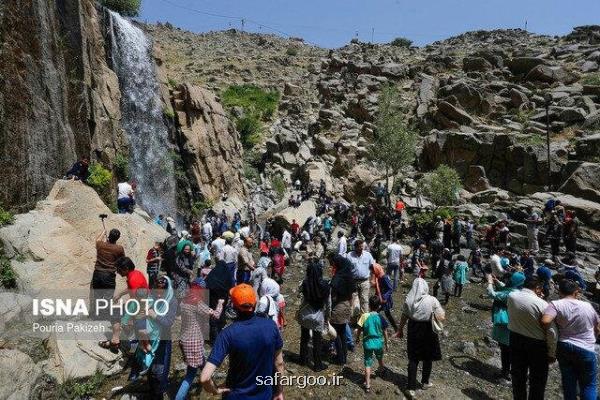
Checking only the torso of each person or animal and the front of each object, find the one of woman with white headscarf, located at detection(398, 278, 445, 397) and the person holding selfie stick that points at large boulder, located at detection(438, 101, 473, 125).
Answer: the woman with white headscarf

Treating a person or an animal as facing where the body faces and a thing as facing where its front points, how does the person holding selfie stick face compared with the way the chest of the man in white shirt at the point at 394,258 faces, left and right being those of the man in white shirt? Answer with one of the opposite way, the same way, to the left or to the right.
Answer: the same way

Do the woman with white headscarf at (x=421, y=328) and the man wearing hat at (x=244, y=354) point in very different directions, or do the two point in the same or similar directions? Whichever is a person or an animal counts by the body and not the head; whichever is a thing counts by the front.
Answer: same or similar directions

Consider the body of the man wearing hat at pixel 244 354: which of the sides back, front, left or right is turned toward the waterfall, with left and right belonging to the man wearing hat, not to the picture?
front

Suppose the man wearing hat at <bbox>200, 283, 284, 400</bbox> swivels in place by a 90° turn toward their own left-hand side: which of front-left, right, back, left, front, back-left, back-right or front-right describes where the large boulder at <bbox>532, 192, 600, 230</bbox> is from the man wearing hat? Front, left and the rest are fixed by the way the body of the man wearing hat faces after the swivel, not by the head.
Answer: back-right

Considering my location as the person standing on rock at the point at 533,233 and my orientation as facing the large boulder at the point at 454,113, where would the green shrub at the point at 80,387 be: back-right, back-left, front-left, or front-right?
back-left

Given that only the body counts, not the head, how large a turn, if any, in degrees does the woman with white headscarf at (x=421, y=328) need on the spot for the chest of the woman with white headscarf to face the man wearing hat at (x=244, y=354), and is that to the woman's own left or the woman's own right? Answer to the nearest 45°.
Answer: approximately 135° to the woman's own left

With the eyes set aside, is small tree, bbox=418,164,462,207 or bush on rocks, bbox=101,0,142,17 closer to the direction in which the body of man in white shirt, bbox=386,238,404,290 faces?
the small tree

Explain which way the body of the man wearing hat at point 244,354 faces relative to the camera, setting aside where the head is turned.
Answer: away from the camera

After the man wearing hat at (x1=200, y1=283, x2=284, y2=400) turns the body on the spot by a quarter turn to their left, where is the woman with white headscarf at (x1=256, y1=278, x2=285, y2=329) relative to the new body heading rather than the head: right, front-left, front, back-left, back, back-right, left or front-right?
right

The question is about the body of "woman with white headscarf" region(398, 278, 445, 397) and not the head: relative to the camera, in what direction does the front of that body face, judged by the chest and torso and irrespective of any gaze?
away from the camera

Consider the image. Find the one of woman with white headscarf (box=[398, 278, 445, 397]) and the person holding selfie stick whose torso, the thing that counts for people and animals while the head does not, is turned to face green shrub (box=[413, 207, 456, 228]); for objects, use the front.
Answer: the woman with white headscarf

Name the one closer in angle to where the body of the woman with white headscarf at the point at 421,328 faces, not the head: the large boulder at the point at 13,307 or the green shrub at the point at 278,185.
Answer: the green shrub

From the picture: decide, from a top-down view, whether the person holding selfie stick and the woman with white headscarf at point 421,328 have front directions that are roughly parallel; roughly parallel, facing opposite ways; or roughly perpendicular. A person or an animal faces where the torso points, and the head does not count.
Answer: roughly parallel
